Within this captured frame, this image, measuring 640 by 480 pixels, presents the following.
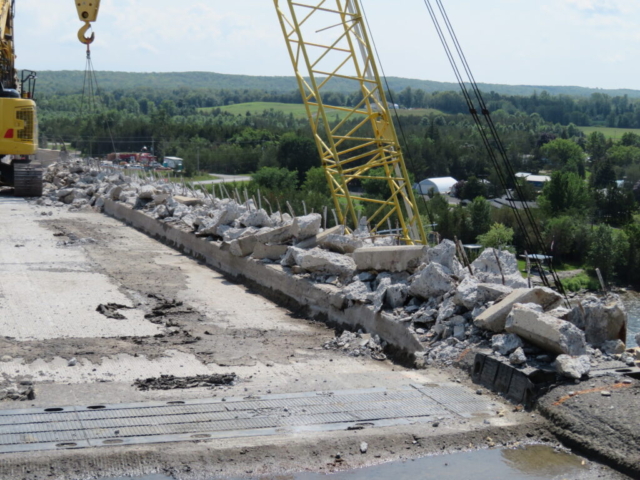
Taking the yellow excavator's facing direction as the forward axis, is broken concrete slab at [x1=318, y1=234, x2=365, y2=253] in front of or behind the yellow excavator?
behind

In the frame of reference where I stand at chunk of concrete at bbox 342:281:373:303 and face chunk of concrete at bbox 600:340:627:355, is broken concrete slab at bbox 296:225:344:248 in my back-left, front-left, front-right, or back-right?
back-left

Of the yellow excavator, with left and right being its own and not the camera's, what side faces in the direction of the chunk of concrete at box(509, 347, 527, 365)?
back

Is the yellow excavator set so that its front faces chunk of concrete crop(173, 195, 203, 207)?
no

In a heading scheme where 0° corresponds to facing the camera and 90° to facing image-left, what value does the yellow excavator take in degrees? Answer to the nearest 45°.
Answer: approximately 180°

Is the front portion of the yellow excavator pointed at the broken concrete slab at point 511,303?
no

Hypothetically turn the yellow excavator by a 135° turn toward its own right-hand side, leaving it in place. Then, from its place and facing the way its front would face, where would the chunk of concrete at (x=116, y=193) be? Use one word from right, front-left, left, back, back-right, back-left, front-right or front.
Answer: front

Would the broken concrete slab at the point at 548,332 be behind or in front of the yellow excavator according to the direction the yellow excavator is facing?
behind

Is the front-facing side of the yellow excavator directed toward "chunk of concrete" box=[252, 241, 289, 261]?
no

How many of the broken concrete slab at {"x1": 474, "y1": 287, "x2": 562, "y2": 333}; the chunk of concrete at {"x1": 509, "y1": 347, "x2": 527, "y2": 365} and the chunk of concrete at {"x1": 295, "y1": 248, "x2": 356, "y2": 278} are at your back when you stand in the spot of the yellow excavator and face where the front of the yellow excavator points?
3

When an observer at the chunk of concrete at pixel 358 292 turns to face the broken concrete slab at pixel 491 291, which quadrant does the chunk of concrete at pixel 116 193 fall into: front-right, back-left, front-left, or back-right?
back-left

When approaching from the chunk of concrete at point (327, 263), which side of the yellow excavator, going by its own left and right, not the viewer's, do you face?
back
